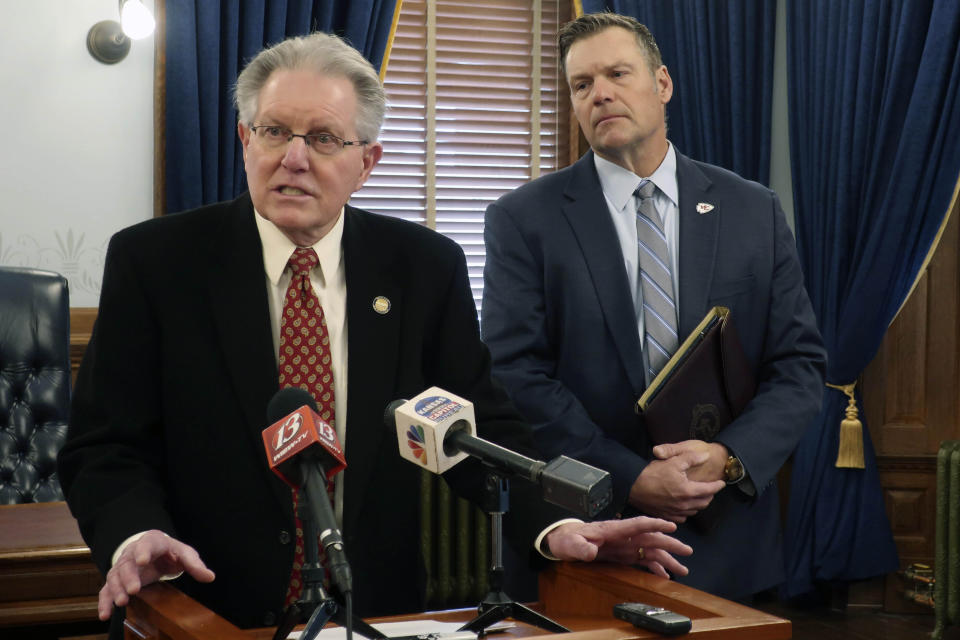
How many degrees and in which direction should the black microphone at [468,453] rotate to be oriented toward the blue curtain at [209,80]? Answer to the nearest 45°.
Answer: approximately 45° to its right

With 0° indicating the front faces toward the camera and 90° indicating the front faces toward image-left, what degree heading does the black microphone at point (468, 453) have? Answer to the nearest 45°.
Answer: approximately 135°

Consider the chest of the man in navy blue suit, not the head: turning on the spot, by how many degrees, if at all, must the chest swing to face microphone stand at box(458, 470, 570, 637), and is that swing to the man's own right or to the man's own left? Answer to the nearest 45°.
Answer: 0° — they already face it

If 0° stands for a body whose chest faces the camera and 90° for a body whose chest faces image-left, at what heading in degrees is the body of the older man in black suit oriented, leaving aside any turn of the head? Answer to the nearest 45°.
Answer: approximately 0°

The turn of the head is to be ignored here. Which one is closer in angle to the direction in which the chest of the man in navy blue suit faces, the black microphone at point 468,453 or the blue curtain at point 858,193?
the black microphone

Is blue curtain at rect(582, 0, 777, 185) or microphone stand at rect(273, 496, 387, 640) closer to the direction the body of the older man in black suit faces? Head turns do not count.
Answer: the microphone stand

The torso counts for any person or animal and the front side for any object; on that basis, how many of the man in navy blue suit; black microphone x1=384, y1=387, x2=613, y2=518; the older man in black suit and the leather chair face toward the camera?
3

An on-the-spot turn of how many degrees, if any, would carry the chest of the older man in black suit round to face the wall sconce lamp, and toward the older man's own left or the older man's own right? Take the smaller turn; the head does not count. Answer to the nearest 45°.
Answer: approximately 180°
